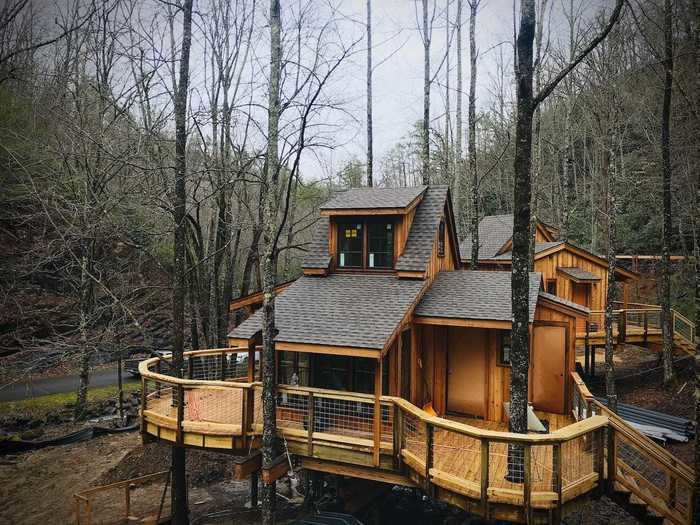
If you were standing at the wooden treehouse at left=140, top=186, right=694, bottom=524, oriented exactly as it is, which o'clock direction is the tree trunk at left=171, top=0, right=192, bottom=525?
The tree trunk is roughly at 3 o'clock from the wooden treehouse.

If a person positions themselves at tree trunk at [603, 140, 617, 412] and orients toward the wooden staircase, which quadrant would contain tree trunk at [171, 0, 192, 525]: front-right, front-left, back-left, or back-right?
front-right

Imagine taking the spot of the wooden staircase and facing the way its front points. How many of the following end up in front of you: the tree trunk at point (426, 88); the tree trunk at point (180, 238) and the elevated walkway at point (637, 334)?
0

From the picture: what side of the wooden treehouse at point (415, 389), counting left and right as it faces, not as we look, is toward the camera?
front

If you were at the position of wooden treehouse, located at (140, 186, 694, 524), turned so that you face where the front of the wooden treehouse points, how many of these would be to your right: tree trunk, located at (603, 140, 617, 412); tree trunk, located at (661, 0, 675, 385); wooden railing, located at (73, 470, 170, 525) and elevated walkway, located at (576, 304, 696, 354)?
1

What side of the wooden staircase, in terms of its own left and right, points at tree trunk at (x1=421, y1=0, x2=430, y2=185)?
back

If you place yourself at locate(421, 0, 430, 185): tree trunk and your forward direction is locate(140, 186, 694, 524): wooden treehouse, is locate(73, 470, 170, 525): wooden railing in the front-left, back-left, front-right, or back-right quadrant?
front-right

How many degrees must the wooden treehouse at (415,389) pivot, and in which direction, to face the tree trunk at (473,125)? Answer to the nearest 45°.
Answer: approximately 180°

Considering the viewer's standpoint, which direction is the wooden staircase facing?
facing the viewer and to the right of the viewer

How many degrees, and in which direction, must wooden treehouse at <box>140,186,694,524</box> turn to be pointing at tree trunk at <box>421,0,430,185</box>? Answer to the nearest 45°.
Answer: approximately 180°

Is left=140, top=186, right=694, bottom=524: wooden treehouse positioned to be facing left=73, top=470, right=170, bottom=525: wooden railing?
no

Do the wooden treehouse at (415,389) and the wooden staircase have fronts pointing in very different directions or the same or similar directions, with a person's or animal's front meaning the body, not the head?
same or similar directions

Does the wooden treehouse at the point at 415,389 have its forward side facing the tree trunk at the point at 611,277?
no

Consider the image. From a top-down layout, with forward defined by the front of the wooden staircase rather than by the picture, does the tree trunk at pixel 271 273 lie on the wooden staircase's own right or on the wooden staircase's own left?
on the wooden staircase's own right

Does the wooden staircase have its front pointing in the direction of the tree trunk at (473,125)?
no

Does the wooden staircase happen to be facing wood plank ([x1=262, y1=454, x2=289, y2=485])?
no
